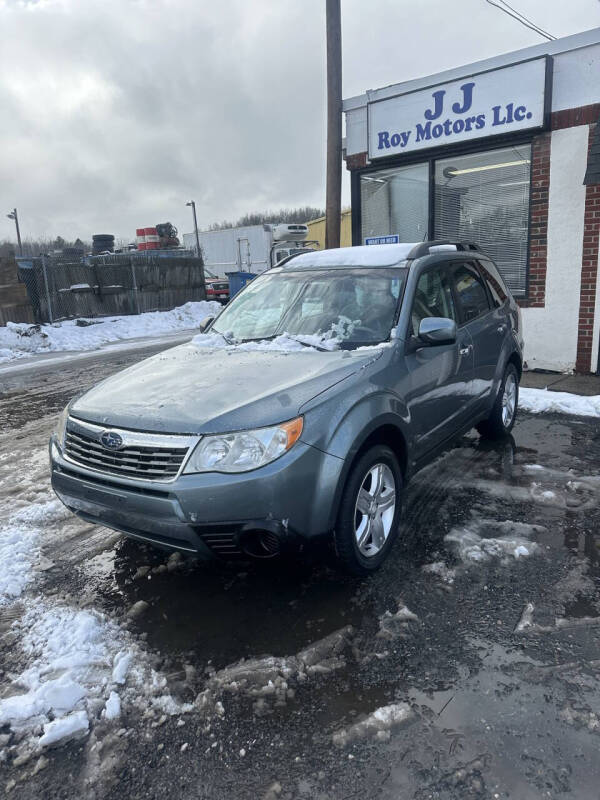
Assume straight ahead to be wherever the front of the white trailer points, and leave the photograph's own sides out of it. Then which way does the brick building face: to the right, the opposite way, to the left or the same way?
to the right

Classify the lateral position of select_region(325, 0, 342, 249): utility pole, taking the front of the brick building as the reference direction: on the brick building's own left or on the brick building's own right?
on the brick building's own right

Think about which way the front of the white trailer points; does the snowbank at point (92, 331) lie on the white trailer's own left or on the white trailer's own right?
on the white trailer's own right

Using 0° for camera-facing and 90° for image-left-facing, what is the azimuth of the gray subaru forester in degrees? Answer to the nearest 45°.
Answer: approximately 45°

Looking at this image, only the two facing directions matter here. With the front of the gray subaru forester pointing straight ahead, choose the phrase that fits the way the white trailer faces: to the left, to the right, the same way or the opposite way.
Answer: to the left

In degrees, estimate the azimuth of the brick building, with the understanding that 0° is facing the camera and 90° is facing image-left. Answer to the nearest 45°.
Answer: approximately 45°

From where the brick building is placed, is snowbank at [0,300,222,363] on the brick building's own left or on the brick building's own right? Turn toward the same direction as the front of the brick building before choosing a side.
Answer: on the brick building's own right

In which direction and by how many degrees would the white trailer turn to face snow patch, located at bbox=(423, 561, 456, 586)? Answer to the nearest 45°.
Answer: approximately 45° to its right

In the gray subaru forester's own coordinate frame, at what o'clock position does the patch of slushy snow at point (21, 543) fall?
The patch of slushy snow is roughly at 2 o'clock from the gray subaru forester.
